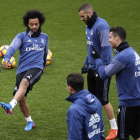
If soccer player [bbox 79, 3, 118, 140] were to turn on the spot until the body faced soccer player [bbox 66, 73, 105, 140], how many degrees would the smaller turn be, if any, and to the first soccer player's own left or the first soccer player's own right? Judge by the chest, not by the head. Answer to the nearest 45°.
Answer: approximately 45° to the first soccer player's own left

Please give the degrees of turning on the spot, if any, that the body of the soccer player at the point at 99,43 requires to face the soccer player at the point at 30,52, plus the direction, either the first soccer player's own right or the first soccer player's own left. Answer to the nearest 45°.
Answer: approximately 45° to the first soccer player's own right

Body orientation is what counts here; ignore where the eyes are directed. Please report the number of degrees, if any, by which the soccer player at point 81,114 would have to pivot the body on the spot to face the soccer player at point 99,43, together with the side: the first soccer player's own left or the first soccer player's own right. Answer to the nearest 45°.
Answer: approximately 45° to the first soccer player's own right

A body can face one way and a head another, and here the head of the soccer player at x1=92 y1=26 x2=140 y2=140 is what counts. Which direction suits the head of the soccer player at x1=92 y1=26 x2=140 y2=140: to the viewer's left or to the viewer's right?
to the viewer's left

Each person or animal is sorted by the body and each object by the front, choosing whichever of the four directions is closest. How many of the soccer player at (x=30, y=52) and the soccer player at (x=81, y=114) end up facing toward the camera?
1

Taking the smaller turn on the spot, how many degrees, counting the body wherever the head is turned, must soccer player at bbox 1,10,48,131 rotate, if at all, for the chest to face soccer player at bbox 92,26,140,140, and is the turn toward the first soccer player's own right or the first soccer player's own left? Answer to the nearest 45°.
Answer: approximately 45° to the first soccer player's own left

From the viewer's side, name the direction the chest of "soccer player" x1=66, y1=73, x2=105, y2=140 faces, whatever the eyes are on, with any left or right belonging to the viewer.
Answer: facing away from the viewer and to the left of the viewer

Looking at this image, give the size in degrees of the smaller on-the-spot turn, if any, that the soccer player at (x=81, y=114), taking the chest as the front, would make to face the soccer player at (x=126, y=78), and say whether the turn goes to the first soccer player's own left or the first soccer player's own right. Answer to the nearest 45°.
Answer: approximately 90° to the first soccer player's own right

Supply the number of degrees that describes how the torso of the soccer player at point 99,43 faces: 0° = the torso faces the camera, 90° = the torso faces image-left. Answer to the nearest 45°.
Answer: approximately 45°

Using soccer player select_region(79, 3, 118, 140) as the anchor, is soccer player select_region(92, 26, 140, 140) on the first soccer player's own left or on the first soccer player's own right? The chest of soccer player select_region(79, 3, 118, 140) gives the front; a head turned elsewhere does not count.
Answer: on the first soccer player's own left
